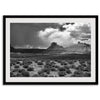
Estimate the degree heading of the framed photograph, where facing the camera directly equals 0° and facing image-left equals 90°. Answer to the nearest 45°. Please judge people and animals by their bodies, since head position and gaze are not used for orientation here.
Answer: approximately 0°
